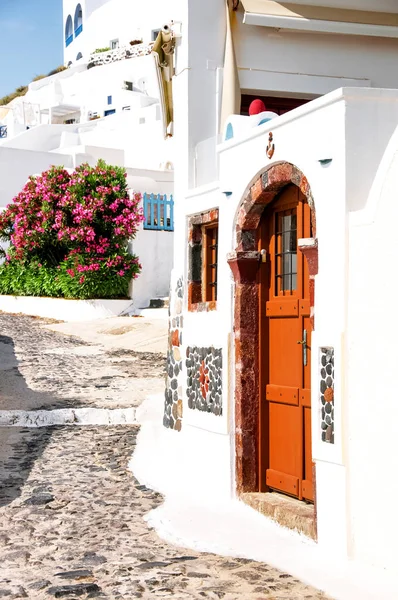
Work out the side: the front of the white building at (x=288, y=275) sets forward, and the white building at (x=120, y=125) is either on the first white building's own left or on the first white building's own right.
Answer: on the first white building's own right

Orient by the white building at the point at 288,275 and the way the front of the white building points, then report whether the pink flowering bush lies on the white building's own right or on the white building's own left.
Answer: on the white building's own right

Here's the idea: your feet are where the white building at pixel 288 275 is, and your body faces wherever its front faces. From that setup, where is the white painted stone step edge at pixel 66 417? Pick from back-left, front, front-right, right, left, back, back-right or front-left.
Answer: right

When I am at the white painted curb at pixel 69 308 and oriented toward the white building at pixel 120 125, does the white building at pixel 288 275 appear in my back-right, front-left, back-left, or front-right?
back-right

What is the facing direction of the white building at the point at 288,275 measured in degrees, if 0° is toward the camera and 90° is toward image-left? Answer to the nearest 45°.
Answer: approximately 45°
